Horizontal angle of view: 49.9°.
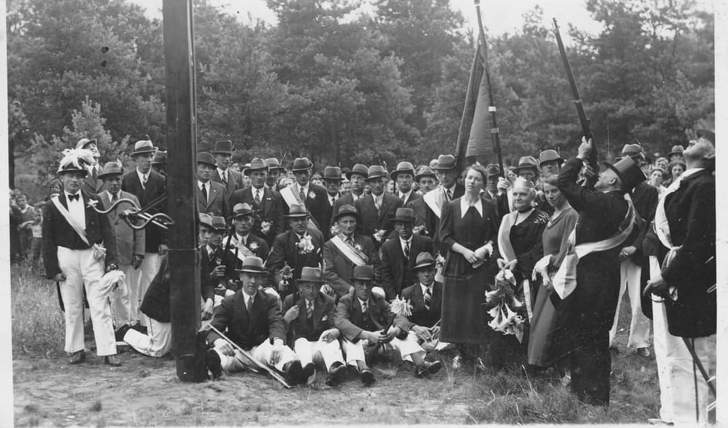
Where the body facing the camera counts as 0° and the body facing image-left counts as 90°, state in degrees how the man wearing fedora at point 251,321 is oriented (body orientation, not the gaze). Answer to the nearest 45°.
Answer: approximately 0°

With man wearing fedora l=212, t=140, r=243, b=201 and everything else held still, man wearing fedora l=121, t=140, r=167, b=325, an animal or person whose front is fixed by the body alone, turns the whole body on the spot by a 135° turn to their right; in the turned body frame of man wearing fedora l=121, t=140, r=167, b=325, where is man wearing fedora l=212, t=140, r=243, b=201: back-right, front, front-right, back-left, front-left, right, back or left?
right

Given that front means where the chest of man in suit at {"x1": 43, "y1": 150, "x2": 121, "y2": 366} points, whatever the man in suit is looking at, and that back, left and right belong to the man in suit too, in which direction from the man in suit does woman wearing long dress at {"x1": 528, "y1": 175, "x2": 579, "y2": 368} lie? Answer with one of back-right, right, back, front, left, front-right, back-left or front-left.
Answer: front-left

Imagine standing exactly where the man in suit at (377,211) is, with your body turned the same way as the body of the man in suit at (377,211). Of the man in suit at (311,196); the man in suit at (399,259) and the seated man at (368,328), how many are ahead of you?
2

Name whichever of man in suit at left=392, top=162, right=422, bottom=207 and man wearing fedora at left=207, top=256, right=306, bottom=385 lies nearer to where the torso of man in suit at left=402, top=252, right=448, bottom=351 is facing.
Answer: the man wearing fedora

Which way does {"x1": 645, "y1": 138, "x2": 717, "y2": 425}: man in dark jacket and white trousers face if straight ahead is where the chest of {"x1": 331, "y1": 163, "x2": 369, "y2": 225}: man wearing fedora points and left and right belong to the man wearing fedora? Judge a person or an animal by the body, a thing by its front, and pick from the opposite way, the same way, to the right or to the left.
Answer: to the right

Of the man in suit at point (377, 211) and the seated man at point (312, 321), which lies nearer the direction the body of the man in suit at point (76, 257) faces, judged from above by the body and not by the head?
the seated man

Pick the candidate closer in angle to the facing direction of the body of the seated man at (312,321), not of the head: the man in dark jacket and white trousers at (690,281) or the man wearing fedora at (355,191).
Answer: the man in dark jacket and white trousers
